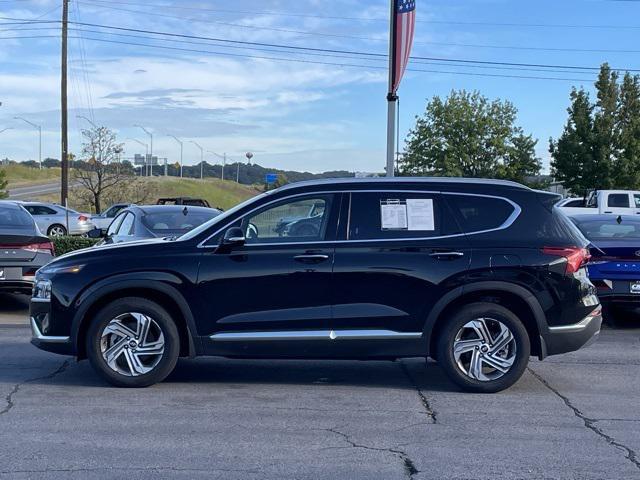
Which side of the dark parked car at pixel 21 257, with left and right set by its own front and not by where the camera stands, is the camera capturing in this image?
back

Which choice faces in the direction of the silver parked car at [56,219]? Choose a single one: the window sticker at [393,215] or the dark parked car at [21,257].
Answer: the dark parked car

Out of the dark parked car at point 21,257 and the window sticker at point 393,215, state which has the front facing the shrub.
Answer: the dark parked car

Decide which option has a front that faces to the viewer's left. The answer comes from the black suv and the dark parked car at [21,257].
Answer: the black suv

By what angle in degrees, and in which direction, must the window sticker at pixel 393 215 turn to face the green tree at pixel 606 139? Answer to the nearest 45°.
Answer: approximately 180°

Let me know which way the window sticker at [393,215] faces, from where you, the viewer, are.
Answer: facing the viewer

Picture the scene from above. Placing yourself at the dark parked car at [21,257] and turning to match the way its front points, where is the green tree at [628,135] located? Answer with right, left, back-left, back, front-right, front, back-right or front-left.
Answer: front-right

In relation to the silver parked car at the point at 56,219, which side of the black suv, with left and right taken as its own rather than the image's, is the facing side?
right

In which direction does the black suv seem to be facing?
to the viewer's left

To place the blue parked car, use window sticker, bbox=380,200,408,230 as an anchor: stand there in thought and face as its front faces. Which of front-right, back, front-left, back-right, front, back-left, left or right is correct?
back-left

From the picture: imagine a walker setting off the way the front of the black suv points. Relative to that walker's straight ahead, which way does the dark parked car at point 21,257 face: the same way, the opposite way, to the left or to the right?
to the right

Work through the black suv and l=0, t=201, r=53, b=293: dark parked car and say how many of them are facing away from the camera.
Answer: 1

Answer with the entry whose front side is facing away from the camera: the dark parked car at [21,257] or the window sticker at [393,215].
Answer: the dark parked car

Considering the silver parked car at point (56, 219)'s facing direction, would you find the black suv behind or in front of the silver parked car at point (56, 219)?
behind

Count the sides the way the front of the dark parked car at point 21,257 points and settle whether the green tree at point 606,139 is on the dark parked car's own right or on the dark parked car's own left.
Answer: on the dark parked car's own right
